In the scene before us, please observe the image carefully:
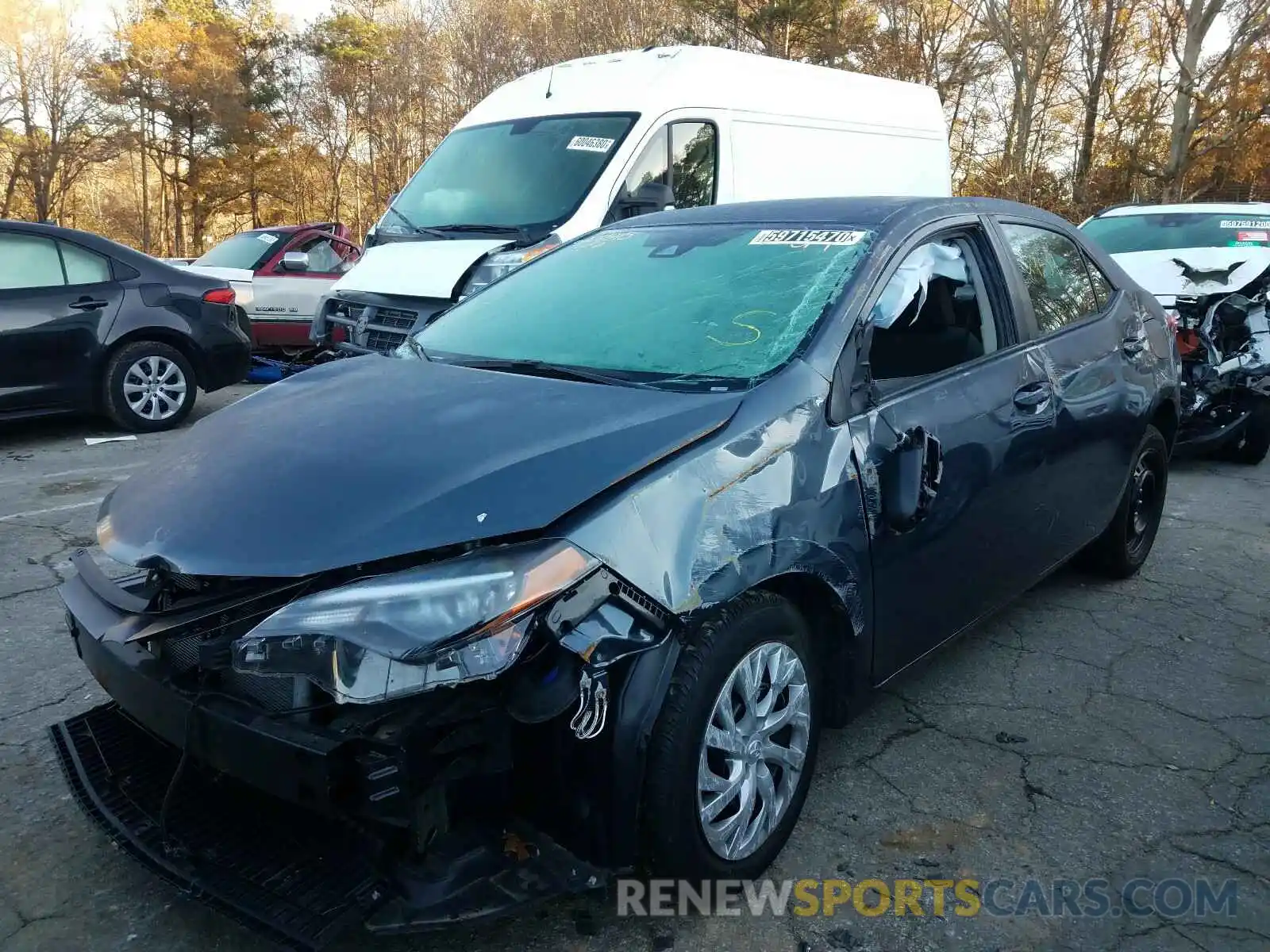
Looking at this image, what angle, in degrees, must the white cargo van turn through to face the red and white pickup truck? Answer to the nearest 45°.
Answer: approximately 90° to its right

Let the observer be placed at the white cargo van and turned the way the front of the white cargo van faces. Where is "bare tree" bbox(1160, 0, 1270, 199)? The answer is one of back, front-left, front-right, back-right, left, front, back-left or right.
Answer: back

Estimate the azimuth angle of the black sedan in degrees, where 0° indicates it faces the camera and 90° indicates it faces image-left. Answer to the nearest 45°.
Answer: approximately 90°

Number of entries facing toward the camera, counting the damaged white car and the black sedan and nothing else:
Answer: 1

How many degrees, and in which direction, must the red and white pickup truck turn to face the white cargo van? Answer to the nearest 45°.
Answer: approximately 90° to its left

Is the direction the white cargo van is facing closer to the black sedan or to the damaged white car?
the black sedan

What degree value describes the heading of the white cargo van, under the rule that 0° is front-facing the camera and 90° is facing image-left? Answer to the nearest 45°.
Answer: approximately 45°

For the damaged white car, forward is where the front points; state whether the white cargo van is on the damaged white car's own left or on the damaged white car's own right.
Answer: on the damaged white car's own right
